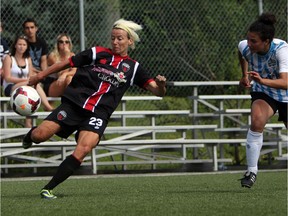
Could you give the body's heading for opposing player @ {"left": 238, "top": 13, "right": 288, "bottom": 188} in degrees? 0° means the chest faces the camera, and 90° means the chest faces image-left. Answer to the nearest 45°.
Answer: approximately 45°

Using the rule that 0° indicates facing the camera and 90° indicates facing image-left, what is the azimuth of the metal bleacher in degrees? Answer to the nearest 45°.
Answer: approximately 0°

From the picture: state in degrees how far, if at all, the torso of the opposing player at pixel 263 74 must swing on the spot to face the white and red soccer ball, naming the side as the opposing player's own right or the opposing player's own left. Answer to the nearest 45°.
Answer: approximately 45° to the opposing player's own right

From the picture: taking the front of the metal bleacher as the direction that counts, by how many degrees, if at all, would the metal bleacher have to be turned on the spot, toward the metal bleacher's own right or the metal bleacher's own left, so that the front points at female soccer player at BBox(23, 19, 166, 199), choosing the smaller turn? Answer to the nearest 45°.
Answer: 0° — it already faces them

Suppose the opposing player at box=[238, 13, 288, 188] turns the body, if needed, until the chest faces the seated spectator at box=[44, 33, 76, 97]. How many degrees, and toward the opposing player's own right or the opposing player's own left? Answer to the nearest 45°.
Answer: approximately 90° to the opposing player's own right

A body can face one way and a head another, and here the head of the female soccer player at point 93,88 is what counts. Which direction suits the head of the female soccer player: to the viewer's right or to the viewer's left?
to the viewer's left

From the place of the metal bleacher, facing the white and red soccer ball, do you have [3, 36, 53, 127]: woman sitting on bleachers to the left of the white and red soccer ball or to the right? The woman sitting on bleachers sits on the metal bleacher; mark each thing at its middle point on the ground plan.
right
